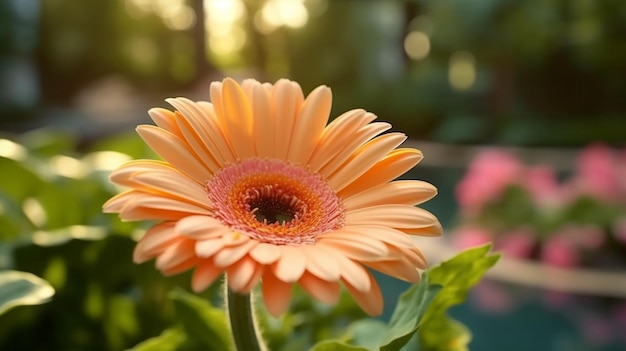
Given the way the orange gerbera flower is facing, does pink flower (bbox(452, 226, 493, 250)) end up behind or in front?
behind

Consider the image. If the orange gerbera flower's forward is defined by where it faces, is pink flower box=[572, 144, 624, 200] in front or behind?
behind

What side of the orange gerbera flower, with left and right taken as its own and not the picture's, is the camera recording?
front

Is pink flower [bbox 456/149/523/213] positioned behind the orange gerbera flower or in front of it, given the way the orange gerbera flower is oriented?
behind

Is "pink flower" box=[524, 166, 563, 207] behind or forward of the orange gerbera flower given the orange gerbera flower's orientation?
behind

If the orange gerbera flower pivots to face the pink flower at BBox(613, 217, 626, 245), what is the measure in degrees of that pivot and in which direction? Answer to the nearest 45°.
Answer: approximately 135° to its left
